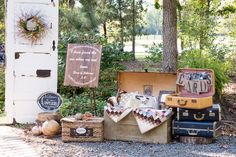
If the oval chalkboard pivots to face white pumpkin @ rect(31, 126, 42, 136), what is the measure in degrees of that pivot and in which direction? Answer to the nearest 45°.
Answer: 0° — it already faces it

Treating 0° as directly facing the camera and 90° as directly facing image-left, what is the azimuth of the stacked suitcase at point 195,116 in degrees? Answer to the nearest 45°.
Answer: approximately 0°

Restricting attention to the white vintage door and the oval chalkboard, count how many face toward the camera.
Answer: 2

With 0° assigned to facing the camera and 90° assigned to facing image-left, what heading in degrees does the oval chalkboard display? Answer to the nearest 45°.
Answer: approximately 0°
